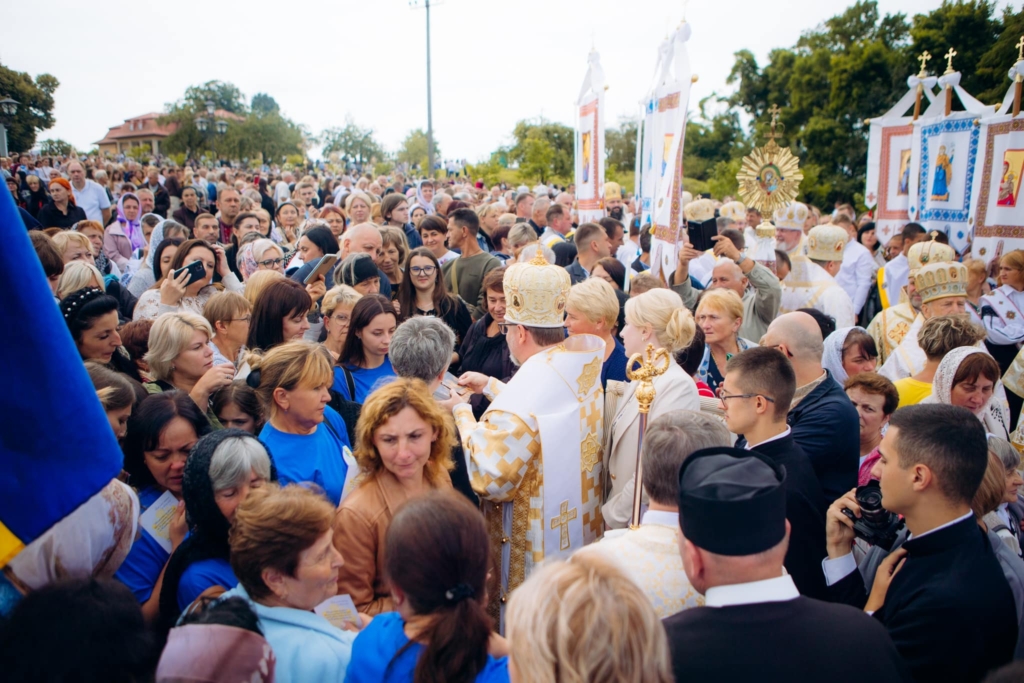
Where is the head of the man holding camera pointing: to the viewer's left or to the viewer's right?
to the viewer's left

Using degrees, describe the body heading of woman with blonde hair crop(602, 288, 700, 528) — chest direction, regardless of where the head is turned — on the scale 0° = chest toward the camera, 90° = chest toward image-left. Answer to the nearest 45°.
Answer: approximately 90°

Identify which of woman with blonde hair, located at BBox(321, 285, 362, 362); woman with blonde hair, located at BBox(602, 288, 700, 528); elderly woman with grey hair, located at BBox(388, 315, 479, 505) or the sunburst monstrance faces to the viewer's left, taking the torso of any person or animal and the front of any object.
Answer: woman with blonde hair, located at BBox(602, 288, 700, 528)

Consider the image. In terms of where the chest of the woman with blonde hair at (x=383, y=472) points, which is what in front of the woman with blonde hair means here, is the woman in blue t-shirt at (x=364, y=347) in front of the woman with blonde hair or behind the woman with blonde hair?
behind

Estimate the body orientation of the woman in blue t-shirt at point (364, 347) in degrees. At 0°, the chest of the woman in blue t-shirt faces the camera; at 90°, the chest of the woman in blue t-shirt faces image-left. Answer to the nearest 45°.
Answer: approximately 315°

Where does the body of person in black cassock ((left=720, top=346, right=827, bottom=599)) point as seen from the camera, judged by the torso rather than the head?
to the viewer's left

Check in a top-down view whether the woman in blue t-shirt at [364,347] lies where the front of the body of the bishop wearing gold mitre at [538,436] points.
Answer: yes

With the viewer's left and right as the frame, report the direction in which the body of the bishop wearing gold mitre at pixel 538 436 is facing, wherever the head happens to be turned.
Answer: facing away from the viewer and to the left of the viewer
